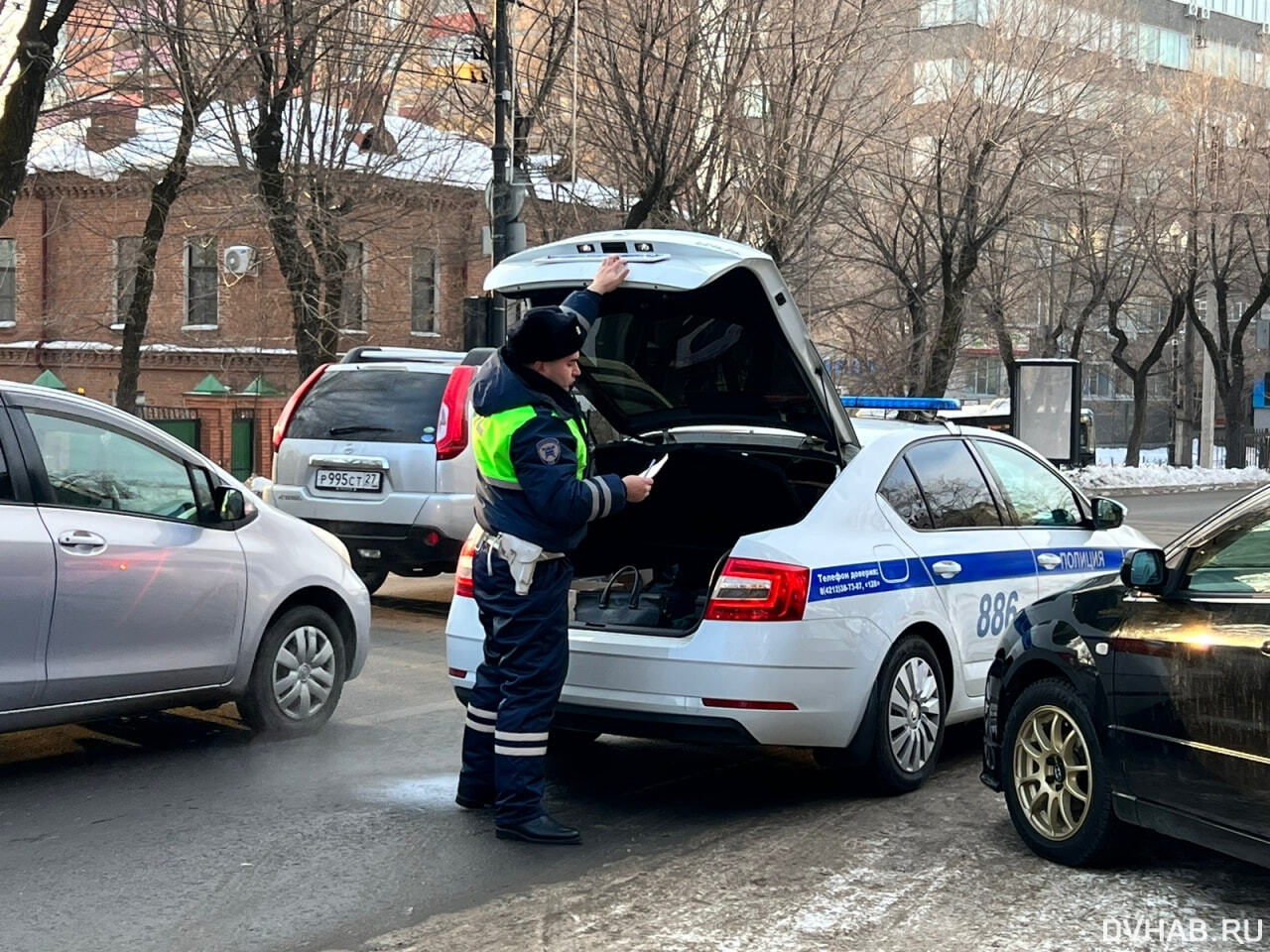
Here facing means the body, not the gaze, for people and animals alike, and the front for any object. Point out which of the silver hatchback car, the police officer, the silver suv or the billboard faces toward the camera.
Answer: the billboard

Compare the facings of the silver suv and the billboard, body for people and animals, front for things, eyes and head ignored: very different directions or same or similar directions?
very different directions

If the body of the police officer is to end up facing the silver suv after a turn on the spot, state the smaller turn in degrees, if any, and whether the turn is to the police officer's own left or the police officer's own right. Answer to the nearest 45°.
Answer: approximately 90° to the police officer's own left

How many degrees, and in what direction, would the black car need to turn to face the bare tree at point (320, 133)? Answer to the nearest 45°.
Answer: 0° — it already faces it

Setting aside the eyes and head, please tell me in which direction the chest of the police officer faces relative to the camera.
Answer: to the viewer's right

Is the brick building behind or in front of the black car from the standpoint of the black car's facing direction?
in front

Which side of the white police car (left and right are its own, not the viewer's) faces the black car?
right

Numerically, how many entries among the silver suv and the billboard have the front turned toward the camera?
1

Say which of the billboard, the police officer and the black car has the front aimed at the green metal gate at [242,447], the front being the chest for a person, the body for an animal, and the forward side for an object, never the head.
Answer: the black car

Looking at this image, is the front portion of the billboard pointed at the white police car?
yes

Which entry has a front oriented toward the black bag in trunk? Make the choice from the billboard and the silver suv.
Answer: the billboard

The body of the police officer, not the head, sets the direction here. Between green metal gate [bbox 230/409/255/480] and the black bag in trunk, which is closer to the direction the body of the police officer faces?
the black bag in trunk

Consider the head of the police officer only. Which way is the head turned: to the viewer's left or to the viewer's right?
to the viewer's right
